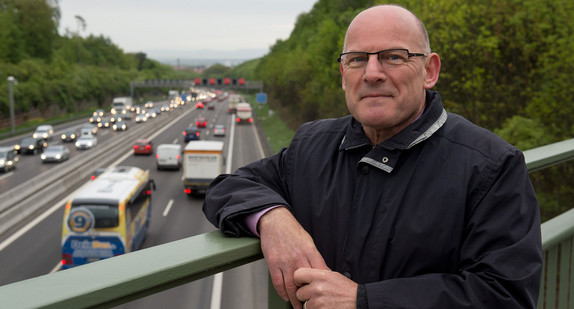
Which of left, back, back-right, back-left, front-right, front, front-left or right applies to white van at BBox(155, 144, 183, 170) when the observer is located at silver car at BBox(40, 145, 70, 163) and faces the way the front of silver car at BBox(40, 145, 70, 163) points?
left

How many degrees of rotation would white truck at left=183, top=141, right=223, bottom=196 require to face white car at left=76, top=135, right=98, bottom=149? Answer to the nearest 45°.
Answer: approximately 45° to its left

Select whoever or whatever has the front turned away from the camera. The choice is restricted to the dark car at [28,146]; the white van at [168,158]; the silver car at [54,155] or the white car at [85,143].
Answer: the white van at [168,158]

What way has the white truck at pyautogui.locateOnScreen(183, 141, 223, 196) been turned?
away from the camera

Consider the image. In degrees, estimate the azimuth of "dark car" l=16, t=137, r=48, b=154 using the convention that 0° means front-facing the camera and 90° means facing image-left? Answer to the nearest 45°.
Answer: approximately 45°

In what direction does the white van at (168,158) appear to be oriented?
away from the camera

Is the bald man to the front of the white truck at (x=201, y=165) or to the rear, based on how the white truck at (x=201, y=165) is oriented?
to the rear

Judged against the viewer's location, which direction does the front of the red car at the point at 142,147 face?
facing away from the viewer

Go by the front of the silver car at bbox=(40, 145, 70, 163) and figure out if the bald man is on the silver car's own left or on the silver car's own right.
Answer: on the silver car's own left

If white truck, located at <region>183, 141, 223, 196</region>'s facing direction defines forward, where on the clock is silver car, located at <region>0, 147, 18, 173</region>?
The silver car is roughly at 10 o'clock from the white truck.

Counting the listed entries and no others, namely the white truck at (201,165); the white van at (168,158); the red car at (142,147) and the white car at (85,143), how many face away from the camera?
3

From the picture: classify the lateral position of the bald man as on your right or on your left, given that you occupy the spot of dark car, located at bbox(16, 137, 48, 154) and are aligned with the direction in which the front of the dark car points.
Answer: on your left

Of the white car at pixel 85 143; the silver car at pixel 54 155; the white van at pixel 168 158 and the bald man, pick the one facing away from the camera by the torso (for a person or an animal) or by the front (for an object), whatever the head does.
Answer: the white van at pixel 168 158
